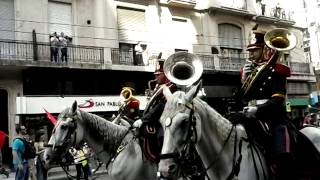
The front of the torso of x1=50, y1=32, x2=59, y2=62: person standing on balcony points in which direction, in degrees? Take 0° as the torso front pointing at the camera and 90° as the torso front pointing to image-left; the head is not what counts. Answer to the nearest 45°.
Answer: approximately 0°

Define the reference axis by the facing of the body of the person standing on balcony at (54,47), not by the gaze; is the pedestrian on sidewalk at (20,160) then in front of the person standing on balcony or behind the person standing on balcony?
in front

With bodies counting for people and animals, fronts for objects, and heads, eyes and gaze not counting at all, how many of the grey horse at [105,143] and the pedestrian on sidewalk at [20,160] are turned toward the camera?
0

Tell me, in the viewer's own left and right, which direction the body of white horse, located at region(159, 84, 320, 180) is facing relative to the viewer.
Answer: facing the viewer and to the left of the viewer

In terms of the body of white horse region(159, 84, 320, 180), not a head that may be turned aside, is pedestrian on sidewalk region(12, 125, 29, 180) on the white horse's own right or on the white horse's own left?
on the white horse's own right

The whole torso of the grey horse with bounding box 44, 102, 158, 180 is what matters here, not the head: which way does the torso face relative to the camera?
to the viewer's left
